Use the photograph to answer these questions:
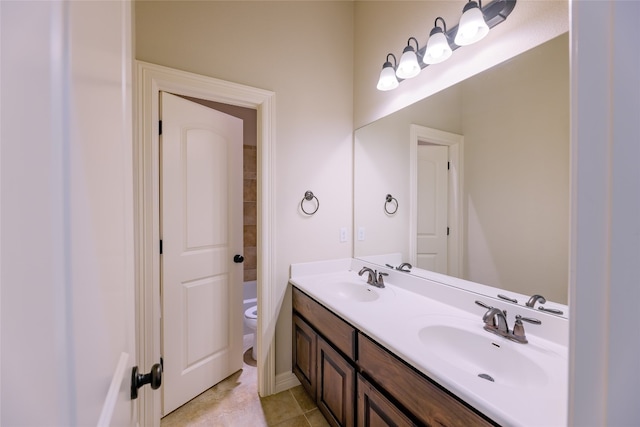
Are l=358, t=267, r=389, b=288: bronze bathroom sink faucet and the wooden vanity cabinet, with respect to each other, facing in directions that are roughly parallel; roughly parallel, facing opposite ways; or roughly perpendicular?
roughly parallel

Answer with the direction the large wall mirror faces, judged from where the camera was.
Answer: facing the viewer and to the left of the viewer

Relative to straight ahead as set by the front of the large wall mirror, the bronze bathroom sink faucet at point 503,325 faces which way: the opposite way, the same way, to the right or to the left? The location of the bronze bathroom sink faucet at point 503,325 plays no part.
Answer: the same way

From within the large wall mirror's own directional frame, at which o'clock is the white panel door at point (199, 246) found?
The white panel door is roughly at 1 o'clock from the large wall mirror.

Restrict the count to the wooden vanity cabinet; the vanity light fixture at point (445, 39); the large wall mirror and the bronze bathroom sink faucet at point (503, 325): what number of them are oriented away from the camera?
0

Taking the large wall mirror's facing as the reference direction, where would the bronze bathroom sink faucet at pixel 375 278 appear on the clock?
The bronze bathroom sink faucet is roughly at 2 o'clock from the large wall mirror.

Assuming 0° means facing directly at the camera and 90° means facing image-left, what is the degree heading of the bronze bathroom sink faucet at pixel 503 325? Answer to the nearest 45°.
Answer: approximately 45°
